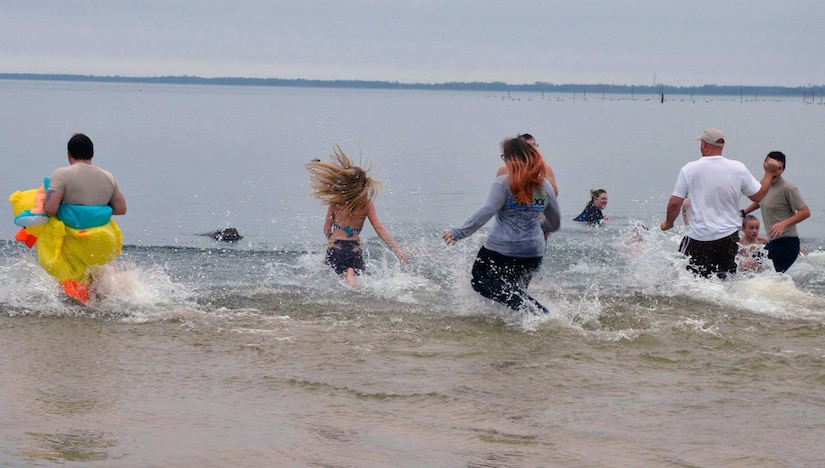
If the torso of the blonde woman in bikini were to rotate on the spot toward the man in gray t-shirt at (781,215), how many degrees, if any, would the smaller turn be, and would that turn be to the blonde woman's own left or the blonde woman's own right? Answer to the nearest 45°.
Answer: approximately 90° to the blonde woman's own right

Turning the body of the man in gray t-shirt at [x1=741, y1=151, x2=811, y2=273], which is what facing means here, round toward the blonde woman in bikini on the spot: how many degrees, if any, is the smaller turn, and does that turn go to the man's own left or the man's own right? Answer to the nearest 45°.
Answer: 0° — they already face them

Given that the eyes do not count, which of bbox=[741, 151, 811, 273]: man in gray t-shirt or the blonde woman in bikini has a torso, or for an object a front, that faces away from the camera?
the blonde woman in bikini

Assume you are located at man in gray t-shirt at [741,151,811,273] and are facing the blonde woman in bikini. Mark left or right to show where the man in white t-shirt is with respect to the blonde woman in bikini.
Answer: left

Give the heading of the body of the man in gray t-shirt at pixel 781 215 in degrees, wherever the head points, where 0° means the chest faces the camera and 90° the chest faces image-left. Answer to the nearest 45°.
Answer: approximately 45°

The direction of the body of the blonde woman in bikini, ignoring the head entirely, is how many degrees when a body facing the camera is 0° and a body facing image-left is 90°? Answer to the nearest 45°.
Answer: approximately 180°

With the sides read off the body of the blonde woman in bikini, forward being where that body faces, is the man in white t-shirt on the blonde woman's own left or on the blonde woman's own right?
on the blonde woman's own right

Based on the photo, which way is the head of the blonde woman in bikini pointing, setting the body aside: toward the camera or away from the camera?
away from the camera

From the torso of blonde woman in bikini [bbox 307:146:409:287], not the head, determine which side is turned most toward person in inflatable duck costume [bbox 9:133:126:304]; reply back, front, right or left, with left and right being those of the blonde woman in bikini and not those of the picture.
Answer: left

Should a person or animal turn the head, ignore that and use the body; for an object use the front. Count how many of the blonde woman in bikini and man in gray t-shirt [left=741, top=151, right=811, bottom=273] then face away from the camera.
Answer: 1

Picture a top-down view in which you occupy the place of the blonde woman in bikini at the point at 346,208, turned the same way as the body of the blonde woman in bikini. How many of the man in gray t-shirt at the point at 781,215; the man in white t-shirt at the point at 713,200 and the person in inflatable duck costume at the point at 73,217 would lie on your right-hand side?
2
